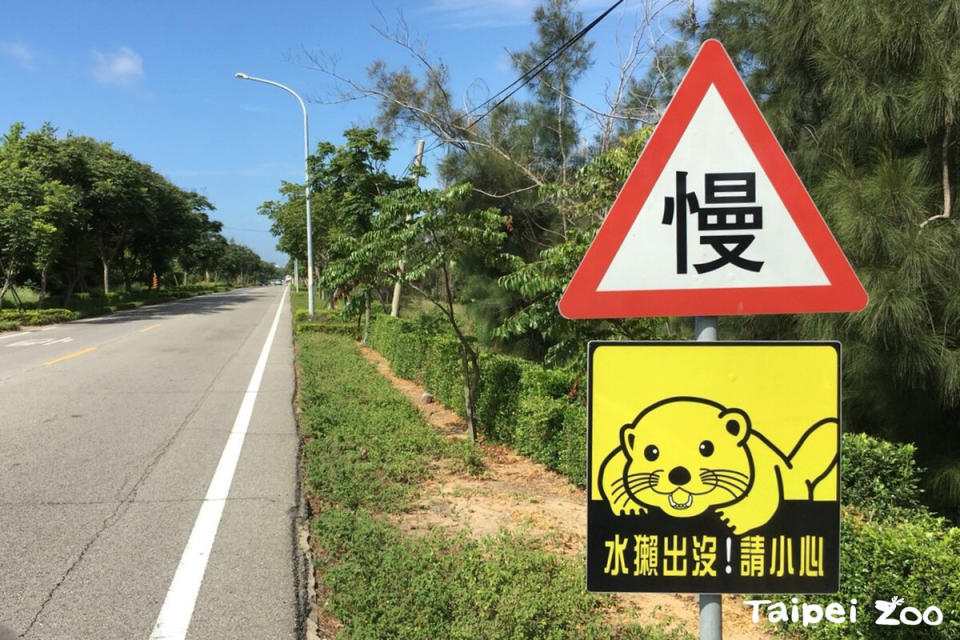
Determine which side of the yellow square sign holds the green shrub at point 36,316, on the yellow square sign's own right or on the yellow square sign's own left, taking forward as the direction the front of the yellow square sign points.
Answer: on the yellow square sign's own right

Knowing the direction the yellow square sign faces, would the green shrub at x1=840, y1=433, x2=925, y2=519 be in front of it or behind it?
behind

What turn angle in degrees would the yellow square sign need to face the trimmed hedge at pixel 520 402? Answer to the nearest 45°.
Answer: approximately 180°

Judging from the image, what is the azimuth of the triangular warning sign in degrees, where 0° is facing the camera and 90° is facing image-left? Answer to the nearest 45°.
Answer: approximately 0°

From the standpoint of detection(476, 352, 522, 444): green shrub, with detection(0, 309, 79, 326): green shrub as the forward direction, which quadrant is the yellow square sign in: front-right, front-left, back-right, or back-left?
back-left

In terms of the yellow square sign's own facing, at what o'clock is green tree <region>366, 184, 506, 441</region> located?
The green tree is roughly at 5 o'clock from the yellow square sign.

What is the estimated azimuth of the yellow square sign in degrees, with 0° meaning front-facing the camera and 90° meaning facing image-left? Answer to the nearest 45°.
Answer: approximately 0°

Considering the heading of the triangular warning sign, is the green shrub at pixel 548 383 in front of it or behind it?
behind

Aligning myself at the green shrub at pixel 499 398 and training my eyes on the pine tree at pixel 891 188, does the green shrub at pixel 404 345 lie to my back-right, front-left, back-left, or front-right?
back-left

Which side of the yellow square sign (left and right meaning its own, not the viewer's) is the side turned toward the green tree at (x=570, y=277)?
back
